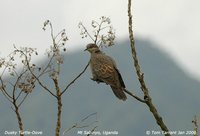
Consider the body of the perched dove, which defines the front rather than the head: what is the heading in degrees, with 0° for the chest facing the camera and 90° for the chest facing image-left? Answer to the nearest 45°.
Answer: approximately 90°

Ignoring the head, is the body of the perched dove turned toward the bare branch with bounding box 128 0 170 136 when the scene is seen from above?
no
